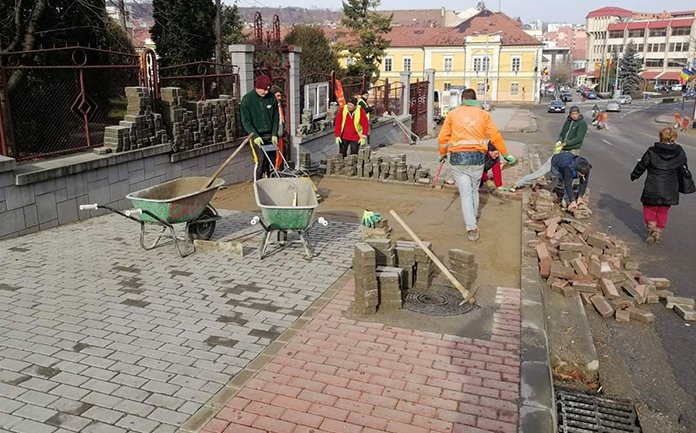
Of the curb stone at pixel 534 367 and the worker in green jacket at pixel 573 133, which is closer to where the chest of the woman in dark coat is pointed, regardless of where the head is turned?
the worker in green jacket

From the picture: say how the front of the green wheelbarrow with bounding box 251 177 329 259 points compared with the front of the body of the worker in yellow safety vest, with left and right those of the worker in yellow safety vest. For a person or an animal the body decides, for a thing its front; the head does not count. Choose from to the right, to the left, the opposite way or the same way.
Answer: the opposite way

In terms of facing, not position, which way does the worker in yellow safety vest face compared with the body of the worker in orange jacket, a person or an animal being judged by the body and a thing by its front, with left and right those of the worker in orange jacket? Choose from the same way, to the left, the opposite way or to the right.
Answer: the opposite way

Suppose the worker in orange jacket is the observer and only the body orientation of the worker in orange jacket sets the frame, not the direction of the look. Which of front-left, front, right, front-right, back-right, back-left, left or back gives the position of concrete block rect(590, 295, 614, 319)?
back-right

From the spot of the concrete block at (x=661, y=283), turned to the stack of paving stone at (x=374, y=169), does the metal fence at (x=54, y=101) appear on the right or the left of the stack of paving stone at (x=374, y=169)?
left

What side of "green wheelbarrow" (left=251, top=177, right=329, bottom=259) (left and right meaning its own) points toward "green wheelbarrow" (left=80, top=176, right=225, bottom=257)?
left

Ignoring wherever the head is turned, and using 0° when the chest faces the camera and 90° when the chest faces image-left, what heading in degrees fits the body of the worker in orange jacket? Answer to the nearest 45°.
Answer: approximately 180°

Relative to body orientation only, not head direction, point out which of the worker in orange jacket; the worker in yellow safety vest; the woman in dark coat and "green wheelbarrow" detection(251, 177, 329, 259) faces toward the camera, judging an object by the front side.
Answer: the worker in yellow safety vest

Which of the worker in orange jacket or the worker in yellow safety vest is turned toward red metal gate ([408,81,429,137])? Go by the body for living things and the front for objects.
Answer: the worker in orange jacket

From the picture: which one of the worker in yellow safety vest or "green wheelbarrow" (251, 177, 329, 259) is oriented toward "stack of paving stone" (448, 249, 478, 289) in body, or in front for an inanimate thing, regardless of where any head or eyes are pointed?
the worker in yellow safety vest

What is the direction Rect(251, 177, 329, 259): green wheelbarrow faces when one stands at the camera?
facing away from the viewer
